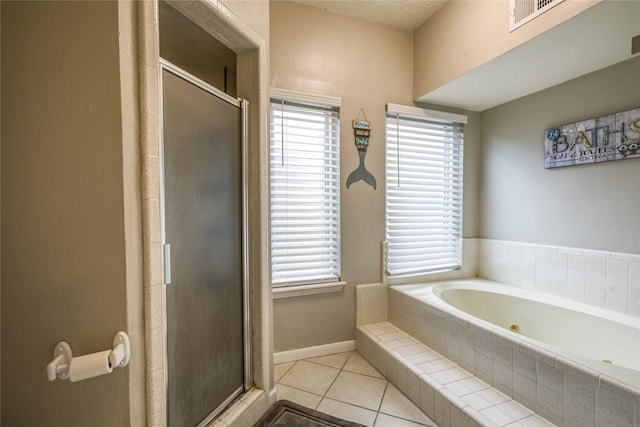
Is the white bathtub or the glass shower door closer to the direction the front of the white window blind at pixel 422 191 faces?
the white bathtub

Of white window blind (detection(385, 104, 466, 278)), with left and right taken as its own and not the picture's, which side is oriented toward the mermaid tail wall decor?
right

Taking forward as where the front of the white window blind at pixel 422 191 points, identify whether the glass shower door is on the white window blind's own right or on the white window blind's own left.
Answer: on the white window blind's own right

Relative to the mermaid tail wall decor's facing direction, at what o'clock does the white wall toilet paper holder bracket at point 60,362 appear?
The white wall toilet paper holder bracket is roughly at 1 o'clock from the mermaid tail wall decor.

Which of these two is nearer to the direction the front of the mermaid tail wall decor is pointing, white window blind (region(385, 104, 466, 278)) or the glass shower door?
the glass shower door

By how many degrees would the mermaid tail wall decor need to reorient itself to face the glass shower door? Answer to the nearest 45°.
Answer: approximately 45° to its right

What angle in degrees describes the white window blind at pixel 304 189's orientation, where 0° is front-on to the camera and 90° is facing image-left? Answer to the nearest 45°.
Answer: approximately 315°

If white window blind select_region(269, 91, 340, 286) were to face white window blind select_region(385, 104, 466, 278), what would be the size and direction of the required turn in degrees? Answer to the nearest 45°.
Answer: approximately 45° to its left

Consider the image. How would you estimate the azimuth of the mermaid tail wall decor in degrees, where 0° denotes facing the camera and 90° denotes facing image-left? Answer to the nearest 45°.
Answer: approximately 0°
